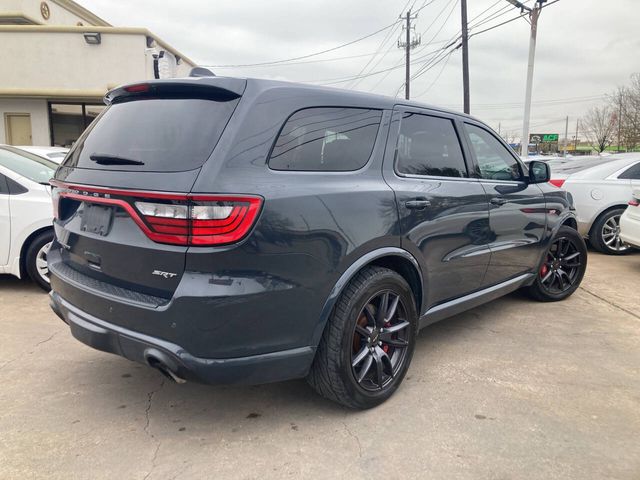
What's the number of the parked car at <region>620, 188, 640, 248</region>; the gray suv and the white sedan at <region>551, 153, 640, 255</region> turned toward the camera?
0

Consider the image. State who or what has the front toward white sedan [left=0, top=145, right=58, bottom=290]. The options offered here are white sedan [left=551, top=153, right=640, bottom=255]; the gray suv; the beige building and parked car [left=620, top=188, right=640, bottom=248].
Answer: the beige building

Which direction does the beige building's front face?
toward the camera

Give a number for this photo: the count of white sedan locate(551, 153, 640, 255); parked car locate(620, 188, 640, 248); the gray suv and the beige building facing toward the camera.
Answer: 1

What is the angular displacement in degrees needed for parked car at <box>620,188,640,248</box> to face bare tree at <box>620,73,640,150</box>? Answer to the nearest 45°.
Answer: approximately 45° to its left

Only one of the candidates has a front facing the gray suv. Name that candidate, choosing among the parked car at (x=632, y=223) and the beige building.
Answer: the beige building

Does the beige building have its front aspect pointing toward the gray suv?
yes

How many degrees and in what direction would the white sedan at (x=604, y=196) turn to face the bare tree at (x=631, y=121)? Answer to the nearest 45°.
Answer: approximately 45° to its left

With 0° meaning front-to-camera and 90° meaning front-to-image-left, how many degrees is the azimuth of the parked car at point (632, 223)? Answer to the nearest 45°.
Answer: approximately 225°

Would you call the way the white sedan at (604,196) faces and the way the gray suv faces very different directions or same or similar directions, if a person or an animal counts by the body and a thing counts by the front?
same or similar directions

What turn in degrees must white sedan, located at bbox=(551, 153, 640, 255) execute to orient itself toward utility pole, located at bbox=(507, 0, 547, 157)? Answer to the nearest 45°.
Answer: approximately 45° to its left

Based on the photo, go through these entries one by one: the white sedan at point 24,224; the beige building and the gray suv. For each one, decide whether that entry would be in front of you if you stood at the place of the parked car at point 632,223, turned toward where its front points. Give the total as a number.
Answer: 0

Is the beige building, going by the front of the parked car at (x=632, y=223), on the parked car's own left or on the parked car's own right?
on the parked car's own left

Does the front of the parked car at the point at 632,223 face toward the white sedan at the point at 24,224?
no

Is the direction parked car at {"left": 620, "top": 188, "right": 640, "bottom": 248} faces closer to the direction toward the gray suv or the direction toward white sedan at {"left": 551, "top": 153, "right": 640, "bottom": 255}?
the white sedan

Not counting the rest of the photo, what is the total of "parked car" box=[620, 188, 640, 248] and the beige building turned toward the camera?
1

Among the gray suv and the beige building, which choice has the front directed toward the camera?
the beige building

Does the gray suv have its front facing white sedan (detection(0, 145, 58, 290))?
no

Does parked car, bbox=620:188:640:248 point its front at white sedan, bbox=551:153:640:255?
no

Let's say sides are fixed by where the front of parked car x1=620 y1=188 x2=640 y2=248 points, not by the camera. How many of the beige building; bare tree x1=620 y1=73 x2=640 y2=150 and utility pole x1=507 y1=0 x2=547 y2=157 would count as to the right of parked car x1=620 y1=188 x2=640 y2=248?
0

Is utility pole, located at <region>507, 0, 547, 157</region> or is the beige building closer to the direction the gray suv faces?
the utility pole

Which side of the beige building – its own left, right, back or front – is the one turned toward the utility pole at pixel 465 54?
left
